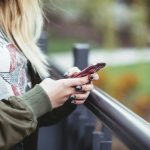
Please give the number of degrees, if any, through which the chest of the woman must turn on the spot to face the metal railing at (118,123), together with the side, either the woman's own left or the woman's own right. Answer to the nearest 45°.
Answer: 0° — they already face it
